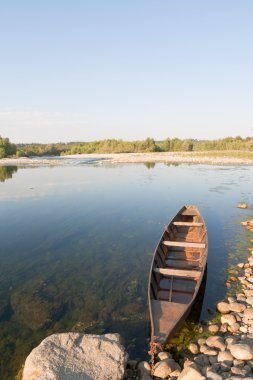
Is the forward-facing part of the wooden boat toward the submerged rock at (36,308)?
no

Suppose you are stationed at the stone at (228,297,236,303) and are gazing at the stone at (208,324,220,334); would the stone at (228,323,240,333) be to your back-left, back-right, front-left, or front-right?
front-left

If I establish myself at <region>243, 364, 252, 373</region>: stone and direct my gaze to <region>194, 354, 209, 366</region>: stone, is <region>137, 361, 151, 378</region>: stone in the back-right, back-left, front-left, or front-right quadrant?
front-left
